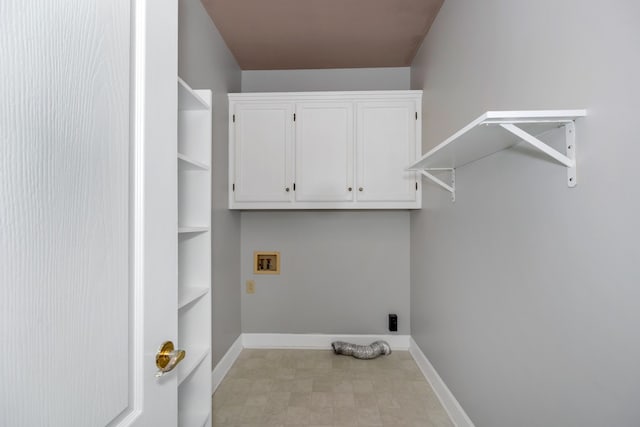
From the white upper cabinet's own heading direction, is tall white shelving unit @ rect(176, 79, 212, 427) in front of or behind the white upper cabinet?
in front

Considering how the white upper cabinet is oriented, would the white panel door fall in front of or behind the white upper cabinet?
in front

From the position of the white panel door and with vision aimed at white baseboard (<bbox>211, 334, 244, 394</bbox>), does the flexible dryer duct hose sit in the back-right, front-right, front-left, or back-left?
front-right

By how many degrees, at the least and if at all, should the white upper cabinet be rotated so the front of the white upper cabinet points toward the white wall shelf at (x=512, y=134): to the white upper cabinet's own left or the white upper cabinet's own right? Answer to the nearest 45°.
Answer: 0° — it already faces it

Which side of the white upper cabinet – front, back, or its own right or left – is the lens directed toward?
front

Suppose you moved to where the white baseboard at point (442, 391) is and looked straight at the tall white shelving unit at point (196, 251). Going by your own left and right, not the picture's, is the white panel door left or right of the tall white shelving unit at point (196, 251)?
left

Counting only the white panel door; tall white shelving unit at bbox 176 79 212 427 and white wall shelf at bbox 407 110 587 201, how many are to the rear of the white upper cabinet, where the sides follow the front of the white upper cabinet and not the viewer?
0

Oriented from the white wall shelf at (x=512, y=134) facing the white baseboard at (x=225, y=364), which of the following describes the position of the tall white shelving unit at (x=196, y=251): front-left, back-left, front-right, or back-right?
front-left
